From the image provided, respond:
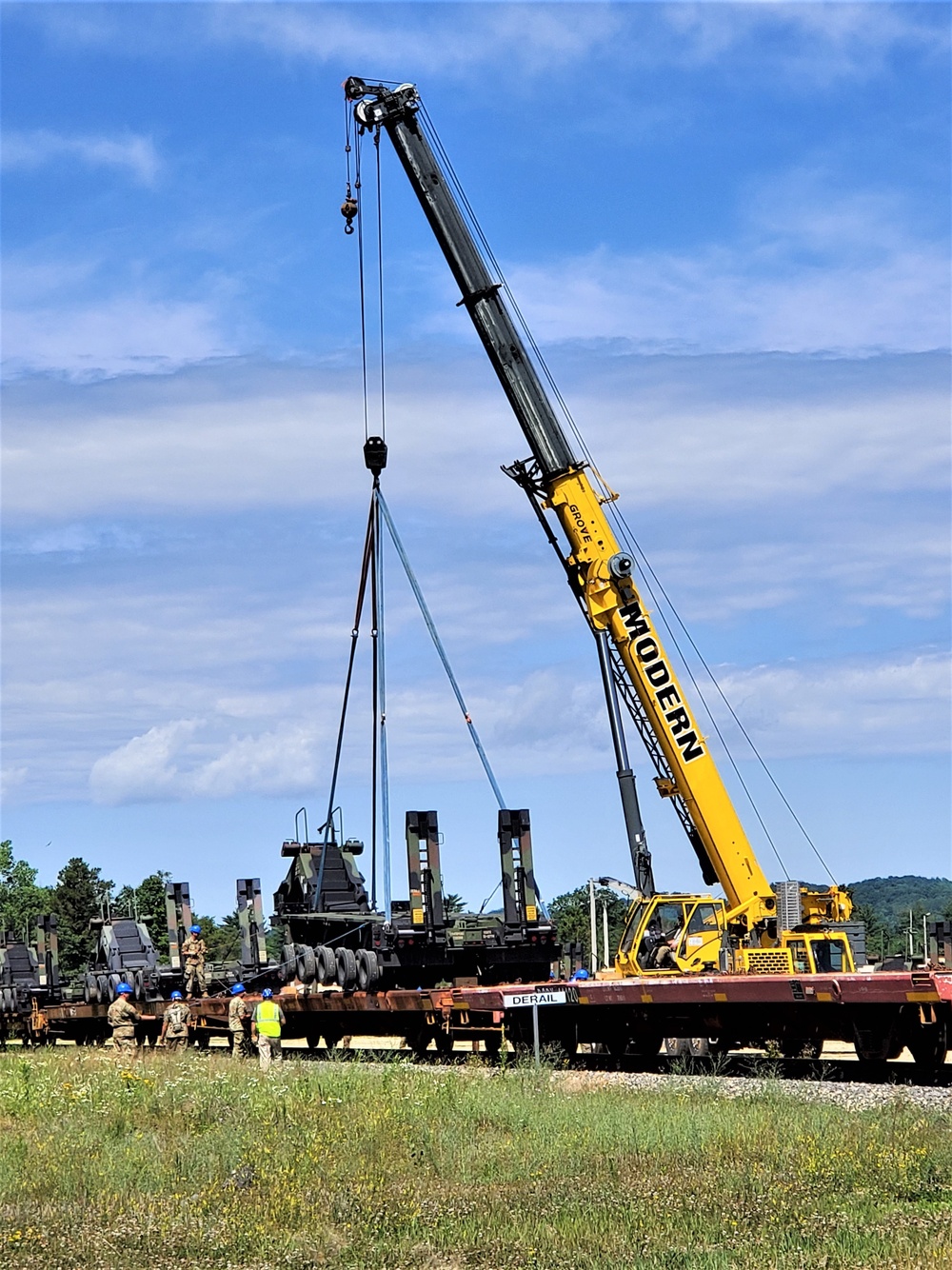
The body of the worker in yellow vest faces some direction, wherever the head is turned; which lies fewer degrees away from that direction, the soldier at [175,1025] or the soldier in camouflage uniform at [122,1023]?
the soldier

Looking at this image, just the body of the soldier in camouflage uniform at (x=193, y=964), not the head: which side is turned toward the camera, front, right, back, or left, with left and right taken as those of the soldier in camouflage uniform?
front

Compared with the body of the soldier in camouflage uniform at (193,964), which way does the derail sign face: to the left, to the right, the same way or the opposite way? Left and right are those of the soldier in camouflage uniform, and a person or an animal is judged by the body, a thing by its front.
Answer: the same way

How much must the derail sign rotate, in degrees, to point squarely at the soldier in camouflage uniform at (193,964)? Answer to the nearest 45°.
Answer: approximately 135° to its right

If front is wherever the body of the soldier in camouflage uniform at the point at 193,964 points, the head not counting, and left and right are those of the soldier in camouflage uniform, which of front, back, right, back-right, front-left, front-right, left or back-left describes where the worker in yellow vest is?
front

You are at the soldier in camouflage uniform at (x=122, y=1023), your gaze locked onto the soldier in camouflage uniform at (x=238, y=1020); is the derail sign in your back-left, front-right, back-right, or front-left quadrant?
front-right

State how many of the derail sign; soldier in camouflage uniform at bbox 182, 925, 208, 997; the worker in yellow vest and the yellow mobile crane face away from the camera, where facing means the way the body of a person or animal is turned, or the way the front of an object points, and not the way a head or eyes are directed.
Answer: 1

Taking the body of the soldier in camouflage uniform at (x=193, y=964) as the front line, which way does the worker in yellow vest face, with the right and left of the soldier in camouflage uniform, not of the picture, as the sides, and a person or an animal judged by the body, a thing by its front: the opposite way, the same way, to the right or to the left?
the opposite way

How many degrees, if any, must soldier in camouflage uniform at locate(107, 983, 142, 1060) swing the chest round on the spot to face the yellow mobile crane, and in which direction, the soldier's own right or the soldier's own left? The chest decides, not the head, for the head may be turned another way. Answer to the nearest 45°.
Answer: approximately 90° to the soldier's own right

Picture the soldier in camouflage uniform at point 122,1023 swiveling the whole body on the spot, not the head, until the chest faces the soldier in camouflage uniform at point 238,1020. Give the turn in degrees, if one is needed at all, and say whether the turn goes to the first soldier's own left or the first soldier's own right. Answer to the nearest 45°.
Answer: approximately 45° to the first soldier's own right

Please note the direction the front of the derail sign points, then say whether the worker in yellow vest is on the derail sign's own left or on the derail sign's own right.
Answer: on the derail sign's own right

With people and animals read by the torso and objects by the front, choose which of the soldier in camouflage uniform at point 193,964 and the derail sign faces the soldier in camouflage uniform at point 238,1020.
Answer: the soldier in camouflage uniform at point 193,964

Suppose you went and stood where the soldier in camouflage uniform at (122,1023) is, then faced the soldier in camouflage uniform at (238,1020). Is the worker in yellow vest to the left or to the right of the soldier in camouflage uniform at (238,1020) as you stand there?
right

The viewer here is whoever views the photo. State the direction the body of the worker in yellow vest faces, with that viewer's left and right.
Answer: facing away from the viewer
